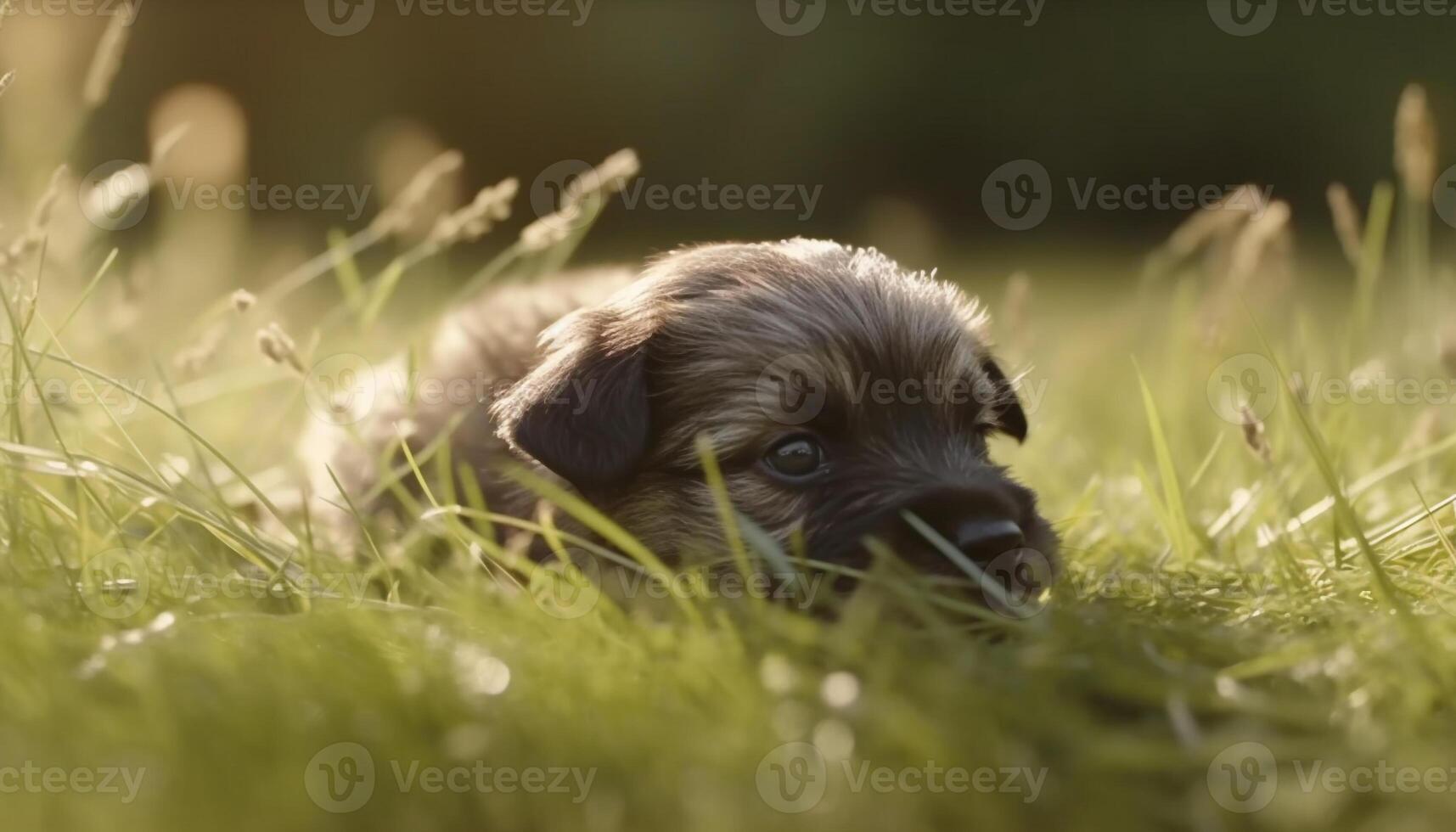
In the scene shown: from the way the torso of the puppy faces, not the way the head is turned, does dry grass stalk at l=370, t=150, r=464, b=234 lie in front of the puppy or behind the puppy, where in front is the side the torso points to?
behind

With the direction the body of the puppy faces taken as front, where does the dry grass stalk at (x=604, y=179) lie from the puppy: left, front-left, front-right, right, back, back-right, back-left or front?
back

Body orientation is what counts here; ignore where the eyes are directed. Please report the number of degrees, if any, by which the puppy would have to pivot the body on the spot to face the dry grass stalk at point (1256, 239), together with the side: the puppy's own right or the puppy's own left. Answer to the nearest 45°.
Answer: approximately 90° to the puppy's own left

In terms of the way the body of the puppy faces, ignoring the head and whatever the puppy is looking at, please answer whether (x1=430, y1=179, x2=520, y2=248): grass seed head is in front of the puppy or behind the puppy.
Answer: behind

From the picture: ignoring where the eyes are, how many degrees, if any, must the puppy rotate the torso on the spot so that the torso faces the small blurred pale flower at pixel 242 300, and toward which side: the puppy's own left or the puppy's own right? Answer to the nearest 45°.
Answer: approximately 135° to the puppy's own right

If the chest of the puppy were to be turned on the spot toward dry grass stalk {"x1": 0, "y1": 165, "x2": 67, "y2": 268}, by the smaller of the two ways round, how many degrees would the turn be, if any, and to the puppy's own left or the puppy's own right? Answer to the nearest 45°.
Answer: approximately 135° to the puppy's own right

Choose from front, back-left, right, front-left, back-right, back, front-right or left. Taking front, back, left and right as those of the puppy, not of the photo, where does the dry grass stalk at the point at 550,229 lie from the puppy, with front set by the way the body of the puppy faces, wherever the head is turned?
back

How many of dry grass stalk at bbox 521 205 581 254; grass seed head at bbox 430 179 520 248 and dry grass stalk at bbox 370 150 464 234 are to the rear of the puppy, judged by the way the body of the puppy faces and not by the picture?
3

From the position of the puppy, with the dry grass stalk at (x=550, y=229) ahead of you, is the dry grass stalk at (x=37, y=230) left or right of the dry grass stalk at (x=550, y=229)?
left

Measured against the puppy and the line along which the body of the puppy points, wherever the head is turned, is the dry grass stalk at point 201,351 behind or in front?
behind
